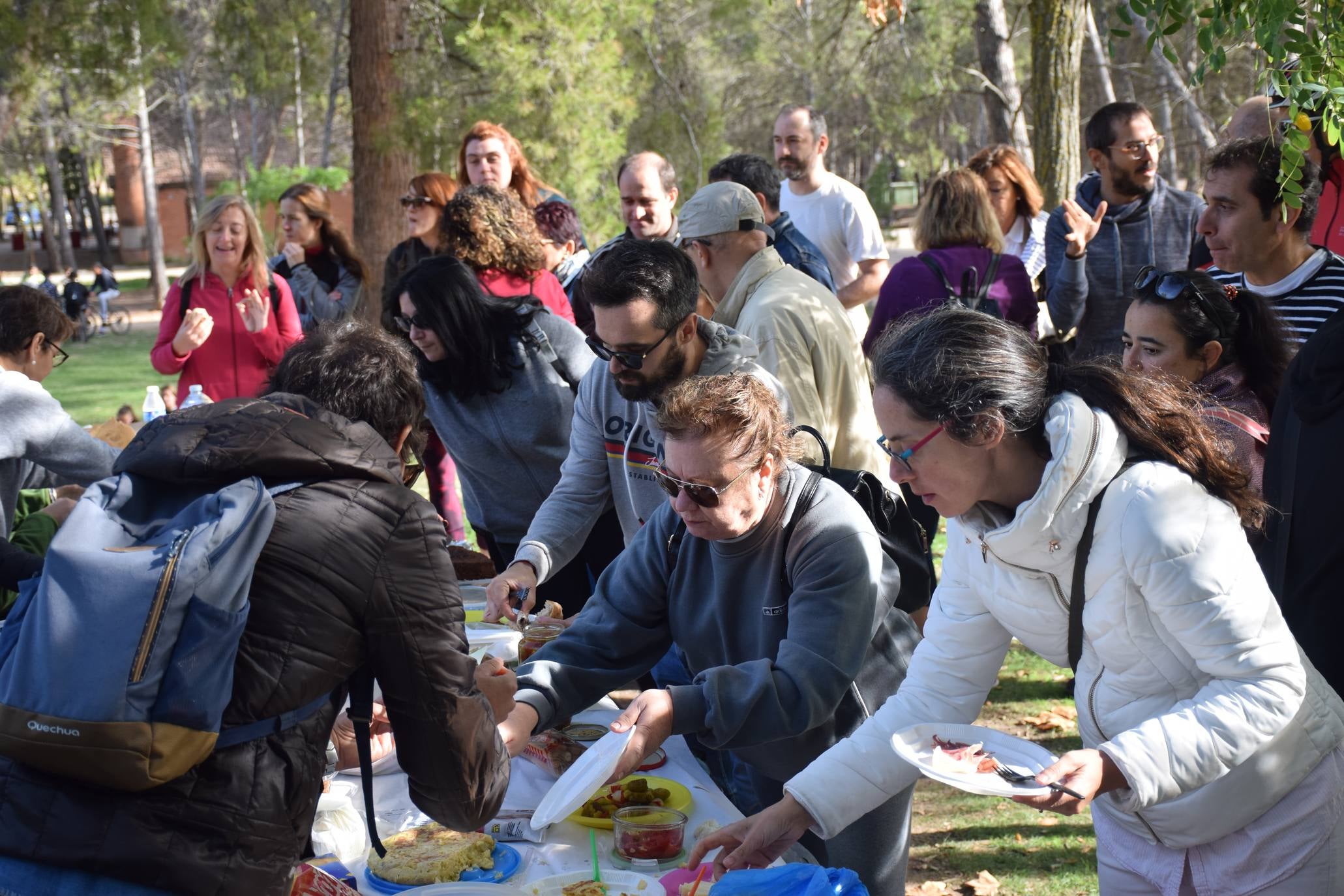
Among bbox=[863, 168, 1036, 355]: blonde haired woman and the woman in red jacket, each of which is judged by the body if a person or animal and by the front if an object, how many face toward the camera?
1

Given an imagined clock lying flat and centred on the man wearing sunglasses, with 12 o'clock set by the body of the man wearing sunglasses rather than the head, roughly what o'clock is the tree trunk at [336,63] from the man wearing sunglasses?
The tree trunk is roughly at 4 o'clock from the man wearing sunglasses.

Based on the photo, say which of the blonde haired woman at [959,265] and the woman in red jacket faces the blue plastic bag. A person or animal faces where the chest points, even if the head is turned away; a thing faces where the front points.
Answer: the woman in red jacket

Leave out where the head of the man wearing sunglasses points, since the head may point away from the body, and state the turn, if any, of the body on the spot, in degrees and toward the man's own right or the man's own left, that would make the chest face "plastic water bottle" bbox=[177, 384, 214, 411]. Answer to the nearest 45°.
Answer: approximately 90° to the man's own right

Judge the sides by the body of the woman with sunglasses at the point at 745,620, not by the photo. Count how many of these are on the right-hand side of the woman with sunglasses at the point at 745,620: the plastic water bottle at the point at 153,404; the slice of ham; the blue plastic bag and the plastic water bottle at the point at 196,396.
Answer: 2

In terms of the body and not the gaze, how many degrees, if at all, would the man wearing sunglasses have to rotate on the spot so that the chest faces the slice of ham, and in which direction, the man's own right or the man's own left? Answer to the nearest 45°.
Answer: approximately 45° to the man's own left

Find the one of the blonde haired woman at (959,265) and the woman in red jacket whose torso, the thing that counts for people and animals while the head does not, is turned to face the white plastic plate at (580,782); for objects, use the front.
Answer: the woman in red jacket

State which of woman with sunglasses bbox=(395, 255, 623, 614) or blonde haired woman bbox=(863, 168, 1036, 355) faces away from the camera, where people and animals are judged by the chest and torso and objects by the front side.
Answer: the blonde haired woman

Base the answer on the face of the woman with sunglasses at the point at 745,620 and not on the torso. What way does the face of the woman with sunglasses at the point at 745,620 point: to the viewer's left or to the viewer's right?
to the viewer's left

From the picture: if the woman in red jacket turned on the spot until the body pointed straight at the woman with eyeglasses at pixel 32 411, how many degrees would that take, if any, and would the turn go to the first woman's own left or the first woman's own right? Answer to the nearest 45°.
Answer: approximately 45° to the first woman's own right

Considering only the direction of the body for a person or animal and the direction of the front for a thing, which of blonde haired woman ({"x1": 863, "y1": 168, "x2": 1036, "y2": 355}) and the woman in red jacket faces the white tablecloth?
the woman in red jacket

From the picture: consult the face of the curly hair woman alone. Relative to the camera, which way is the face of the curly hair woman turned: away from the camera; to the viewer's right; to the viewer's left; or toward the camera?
away from the camera

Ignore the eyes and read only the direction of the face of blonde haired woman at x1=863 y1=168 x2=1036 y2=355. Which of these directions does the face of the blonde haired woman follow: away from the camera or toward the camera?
away from the camera
